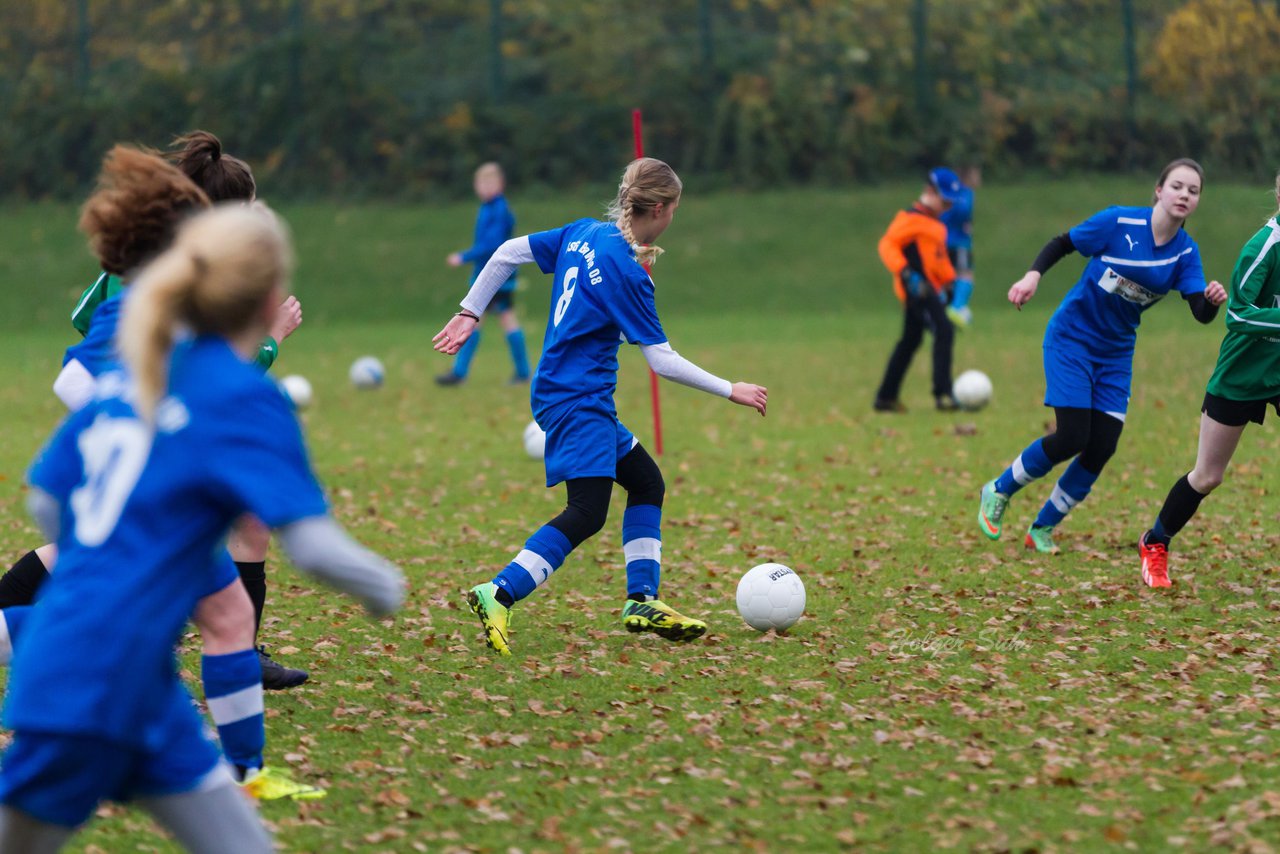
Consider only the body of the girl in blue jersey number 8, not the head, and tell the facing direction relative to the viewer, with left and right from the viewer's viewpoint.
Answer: facing away from the viewer and to the right of the viewer

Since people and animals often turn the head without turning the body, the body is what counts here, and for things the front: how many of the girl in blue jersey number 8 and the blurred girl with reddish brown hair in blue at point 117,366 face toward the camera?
0

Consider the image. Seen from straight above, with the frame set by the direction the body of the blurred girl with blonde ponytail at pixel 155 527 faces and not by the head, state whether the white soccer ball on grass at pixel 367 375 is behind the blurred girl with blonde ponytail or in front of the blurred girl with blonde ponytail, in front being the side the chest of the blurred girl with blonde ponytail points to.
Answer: in front

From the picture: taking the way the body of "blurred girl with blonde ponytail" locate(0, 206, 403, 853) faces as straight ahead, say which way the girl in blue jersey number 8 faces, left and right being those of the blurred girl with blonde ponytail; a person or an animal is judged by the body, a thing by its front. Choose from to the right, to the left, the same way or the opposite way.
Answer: the same way

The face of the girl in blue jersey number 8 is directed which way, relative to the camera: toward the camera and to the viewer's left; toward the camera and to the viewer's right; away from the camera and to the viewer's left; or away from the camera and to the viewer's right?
away from the camera and to the viewer's right

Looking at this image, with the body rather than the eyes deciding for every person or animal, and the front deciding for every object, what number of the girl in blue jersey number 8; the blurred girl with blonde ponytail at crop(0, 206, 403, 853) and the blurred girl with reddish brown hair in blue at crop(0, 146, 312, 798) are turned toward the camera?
0

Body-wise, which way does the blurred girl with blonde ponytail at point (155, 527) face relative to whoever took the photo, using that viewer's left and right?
facing away from the viewer and to the right of the viewer

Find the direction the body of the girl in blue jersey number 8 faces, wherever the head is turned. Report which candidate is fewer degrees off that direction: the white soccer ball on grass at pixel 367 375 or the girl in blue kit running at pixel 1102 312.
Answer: the girl in blue kit running

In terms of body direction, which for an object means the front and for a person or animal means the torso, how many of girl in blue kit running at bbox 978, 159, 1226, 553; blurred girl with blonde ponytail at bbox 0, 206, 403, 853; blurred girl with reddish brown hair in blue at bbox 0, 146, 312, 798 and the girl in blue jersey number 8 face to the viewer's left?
0

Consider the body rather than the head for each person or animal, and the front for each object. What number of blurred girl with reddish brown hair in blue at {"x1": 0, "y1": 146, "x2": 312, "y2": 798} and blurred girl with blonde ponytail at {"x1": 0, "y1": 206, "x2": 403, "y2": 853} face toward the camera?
0
